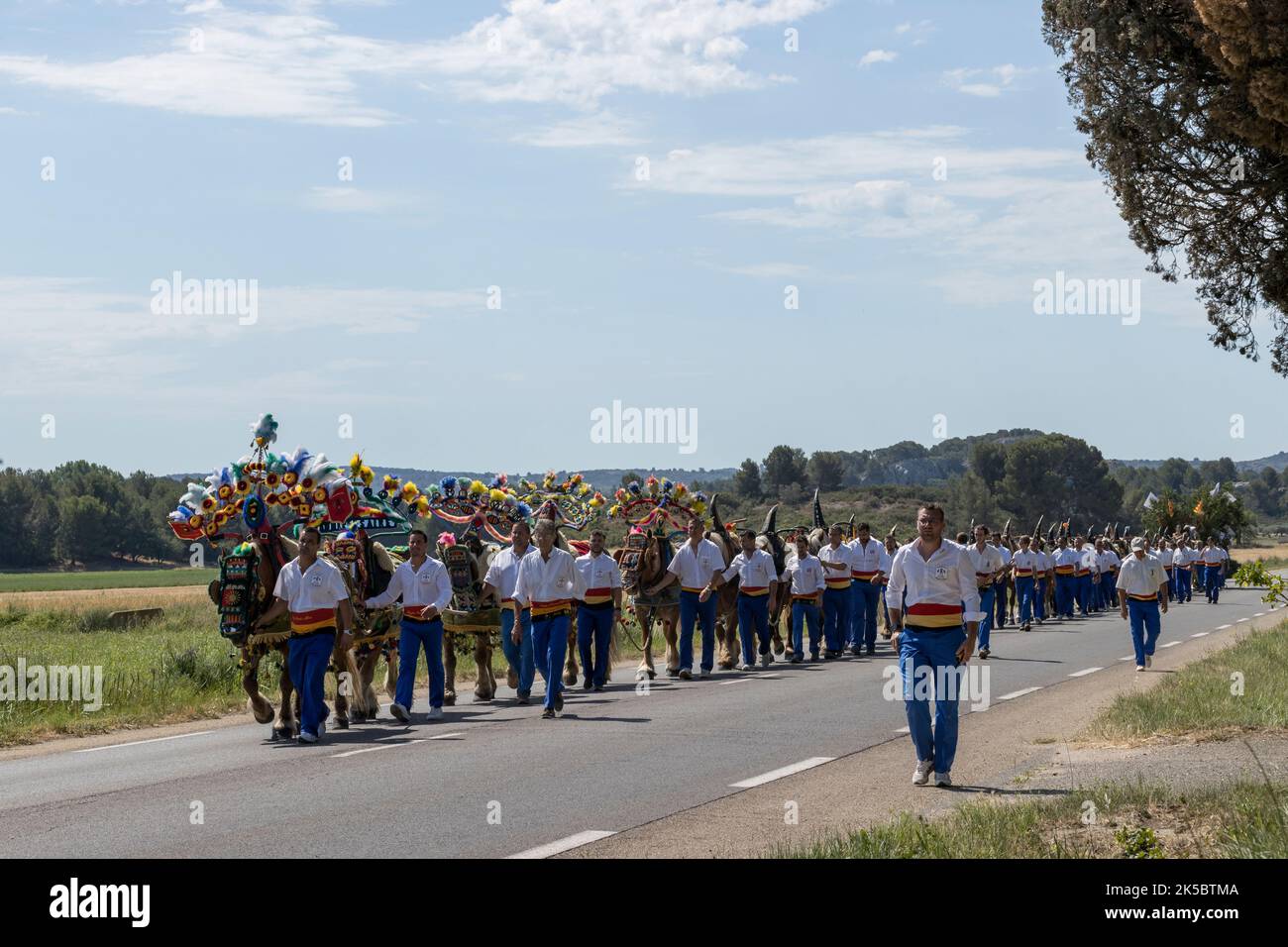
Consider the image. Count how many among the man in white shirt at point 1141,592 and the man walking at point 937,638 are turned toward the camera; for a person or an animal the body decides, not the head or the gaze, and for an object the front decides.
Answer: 2

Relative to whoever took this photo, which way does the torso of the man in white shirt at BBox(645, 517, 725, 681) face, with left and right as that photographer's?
facing the viewer

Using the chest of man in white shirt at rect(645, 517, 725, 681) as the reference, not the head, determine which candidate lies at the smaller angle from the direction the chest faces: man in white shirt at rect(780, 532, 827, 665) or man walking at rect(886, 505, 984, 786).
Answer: the man walking

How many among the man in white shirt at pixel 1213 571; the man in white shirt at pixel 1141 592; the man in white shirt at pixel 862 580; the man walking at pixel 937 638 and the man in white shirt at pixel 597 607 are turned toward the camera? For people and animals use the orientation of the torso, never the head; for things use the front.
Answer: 5

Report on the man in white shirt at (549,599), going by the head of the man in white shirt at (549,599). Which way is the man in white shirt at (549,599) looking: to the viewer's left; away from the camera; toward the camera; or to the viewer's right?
toward the camera

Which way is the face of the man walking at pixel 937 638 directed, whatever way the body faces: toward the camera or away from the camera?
toward the camera

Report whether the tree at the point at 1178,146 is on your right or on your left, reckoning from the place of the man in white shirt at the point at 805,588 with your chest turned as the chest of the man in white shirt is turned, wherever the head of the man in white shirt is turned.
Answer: on your left

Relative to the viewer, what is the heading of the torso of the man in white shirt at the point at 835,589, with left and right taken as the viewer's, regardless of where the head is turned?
facing the viewer and to the left of the viewer

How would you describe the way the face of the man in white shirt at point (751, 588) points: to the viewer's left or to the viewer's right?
to the viewer's left

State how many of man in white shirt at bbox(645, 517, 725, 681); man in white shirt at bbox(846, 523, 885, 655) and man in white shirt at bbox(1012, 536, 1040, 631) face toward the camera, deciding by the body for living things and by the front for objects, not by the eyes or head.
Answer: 3

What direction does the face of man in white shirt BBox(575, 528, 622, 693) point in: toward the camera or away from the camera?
toward the camera

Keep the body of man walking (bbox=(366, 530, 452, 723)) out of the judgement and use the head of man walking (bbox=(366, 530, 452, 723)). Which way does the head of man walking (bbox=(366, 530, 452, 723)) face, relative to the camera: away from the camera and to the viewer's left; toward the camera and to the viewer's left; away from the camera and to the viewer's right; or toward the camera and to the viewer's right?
toward the camera and to the viewer's left

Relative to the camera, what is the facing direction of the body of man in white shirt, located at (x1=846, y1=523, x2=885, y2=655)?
toward the camera
